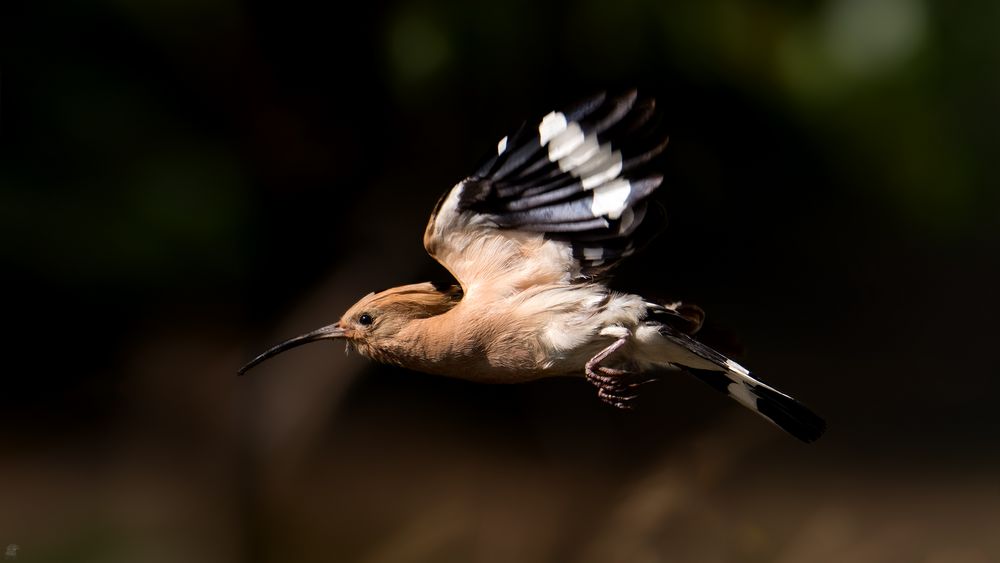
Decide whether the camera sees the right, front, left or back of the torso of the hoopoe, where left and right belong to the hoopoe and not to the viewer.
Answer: left
